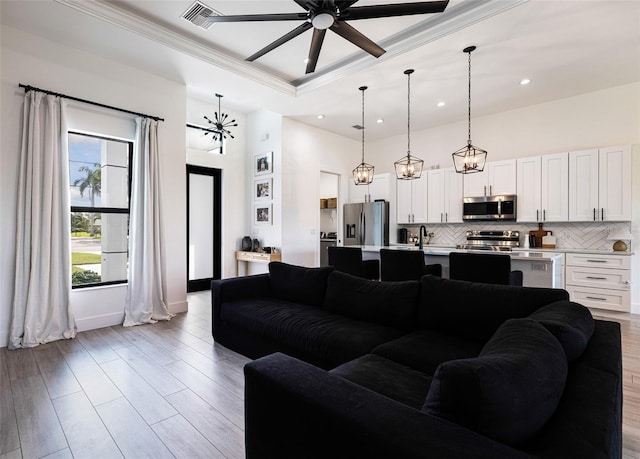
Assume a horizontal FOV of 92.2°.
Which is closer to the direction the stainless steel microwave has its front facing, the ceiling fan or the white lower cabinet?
the ceiling fan

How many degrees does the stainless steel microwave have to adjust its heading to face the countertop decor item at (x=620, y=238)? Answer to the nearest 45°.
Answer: approximately 90° to its left

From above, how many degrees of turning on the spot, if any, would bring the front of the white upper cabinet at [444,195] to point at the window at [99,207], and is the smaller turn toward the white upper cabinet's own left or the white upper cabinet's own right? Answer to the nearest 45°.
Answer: approximately 45° to the white upper cabinet's own right

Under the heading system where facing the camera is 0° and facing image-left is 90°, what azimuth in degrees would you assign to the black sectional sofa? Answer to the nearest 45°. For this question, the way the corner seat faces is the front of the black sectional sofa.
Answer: approximately 45°

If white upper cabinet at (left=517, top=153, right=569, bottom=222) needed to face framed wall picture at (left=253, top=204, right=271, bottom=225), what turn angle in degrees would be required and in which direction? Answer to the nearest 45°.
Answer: approximately 90° to its right

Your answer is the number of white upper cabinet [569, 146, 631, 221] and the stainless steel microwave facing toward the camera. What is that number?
2

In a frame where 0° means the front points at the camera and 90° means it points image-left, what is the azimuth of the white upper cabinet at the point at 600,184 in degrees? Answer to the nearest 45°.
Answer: approximately 0°

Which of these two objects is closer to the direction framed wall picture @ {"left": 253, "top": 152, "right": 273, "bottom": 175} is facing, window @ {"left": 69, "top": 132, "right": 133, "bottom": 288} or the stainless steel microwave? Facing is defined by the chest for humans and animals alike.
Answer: the window

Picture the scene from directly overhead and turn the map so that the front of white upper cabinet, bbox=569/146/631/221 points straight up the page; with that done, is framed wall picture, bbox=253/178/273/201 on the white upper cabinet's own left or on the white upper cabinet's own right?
on the white upper cabinet's own right

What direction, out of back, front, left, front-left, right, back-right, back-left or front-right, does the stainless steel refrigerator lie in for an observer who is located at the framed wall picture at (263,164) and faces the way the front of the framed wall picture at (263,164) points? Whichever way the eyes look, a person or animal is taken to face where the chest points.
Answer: back-left

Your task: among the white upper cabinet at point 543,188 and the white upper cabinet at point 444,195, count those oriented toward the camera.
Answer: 2
